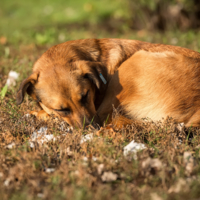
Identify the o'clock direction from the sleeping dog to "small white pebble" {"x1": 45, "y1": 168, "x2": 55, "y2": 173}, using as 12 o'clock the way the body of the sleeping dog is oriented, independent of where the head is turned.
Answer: The small white pebble is roughly at 10 o'clock from the sleeping dog.

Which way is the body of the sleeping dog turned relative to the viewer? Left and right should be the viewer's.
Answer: facing to the left of the viewer

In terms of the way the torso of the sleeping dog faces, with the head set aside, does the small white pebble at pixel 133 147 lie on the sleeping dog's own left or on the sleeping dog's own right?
on the sleeping dog's own left

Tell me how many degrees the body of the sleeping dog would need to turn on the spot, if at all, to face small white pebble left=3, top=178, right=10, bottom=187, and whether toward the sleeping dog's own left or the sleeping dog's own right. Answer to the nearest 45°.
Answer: approximately 45° to the sleeping dog's own left

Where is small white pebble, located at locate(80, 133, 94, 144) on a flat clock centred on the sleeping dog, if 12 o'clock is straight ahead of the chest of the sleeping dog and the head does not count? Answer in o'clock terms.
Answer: The small white pebble is roughly at 10 o'clock from the sleeping dog.
